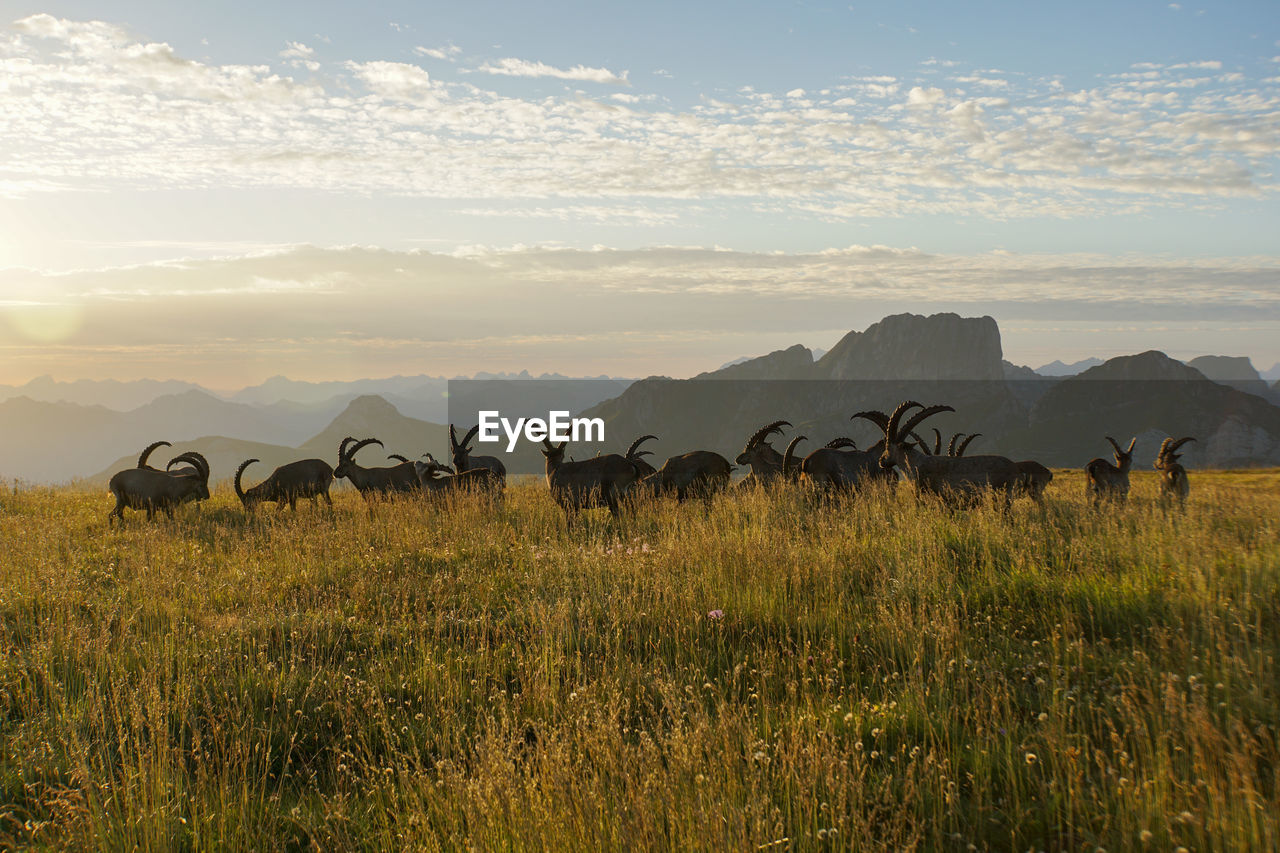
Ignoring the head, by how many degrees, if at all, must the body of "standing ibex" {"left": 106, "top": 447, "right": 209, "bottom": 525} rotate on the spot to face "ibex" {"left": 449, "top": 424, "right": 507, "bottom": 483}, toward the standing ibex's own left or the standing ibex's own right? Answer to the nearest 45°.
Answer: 0° — it already faces it

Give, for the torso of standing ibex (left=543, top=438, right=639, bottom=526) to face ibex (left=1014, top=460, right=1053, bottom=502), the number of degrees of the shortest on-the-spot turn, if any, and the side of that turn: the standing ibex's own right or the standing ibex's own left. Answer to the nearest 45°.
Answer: approximately 180°

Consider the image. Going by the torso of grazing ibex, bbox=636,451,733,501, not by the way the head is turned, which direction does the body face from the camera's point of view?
to the viewer's left

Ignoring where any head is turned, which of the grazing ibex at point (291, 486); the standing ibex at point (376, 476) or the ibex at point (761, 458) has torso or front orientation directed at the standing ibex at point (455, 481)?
the ibex

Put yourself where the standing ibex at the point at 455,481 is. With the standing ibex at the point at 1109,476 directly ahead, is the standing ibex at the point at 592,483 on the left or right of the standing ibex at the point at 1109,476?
right

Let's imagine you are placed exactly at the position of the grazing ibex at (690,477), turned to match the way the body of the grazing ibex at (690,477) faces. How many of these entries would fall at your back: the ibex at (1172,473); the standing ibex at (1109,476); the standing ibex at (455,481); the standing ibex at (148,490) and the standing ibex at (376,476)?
2

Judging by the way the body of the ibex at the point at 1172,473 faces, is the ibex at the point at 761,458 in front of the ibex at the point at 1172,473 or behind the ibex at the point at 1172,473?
in front

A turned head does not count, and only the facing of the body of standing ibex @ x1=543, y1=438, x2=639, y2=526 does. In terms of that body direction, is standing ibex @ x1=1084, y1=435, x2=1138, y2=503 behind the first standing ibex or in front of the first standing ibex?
behind

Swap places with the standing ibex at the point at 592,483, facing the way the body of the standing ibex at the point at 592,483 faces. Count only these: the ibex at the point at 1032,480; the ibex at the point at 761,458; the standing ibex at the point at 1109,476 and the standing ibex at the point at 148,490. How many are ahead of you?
1

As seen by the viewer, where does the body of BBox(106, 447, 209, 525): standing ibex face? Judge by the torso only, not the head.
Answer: to the viewer's right

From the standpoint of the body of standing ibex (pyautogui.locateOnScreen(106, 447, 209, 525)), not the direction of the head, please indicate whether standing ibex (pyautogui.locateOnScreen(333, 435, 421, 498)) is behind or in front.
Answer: in front

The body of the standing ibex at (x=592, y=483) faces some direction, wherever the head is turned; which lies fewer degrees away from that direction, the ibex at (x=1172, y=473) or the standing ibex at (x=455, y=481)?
the standing ibex at (x=455, y=481)

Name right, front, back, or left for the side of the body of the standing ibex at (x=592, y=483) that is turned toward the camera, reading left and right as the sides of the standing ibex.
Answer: left

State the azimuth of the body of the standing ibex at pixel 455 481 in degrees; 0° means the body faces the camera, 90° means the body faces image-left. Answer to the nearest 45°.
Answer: approximately 90°

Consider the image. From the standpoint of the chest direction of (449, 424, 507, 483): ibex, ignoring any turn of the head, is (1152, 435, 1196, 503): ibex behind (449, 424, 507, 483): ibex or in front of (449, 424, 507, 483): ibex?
behind
